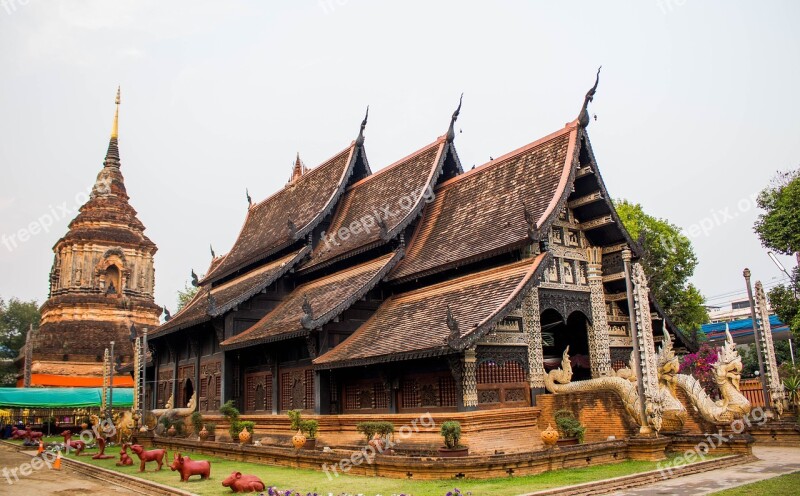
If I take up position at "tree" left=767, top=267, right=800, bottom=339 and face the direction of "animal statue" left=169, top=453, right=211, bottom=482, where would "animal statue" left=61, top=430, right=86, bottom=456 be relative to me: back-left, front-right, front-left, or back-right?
front-right

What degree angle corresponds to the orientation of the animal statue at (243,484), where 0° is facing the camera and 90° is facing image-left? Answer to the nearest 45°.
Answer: approximately 90°

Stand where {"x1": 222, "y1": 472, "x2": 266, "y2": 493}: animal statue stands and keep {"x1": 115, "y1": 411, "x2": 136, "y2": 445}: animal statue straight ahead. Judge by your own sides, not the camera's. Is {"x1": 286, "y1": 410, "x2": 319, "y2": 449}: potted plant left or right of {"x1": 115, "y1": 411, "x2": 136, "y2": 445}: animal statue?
right

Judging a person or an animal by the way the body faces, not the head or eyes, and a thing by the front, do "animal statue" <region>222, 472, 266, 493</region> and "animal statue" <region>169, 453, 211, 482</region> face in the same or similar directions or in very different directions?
same or similar directions

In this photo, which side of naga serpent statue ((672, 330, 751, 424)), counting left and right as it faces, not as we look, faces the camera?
right

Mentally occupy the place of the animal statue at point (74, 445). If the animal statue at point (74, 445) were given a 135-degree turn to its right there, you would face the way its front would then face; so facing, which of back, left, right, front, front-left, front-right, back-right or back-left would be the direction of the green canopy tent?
front-left

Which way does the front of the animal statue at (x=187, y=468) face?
to the viewer's left

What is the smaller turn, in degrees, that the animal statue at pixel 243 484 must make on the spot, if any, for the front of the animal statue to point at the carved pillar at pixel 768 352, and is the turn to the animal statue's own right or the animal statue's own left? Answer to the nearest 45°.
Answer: approximately 180°

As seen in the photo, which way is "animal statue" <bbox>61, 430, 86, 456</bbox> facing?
to the viewer's left
